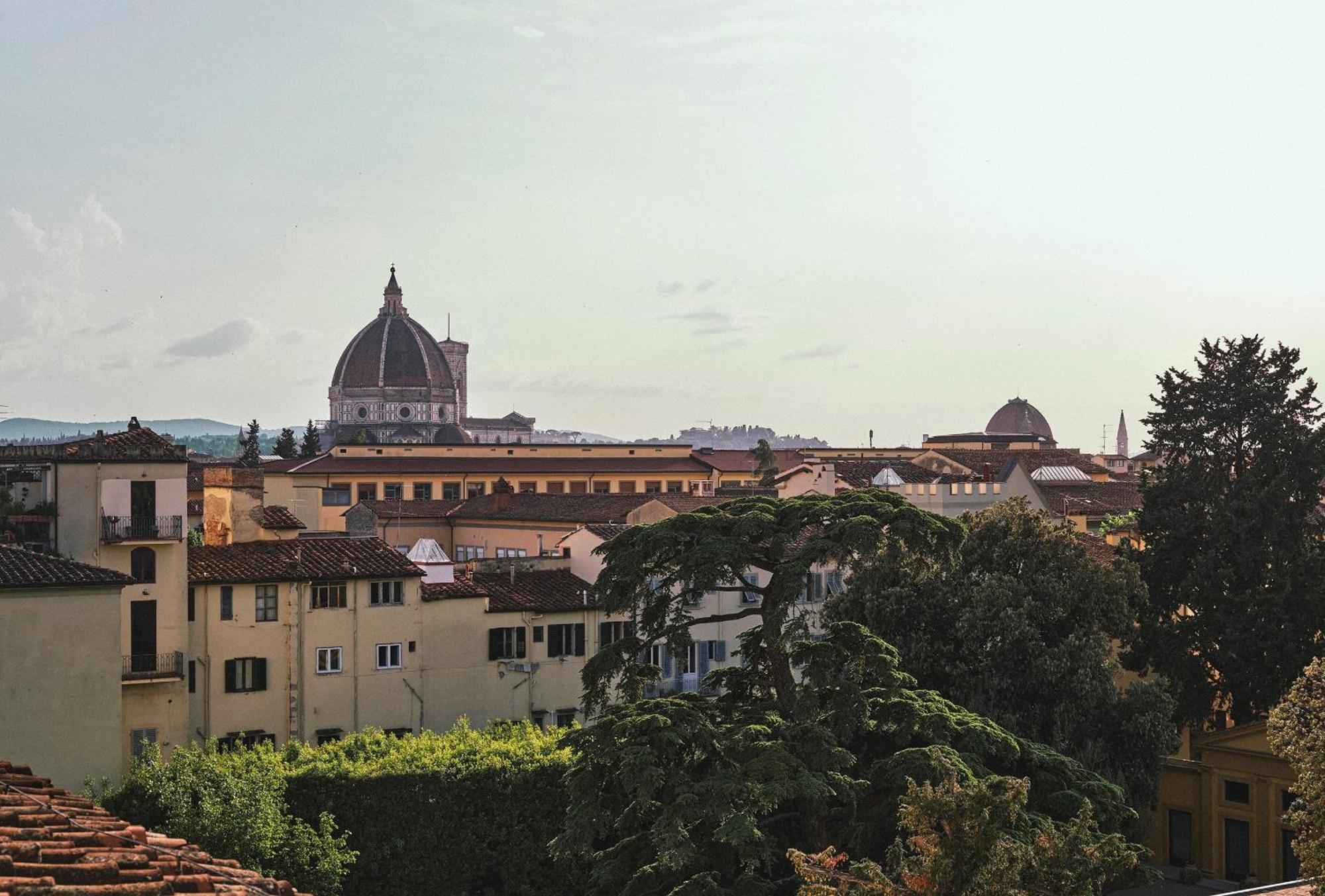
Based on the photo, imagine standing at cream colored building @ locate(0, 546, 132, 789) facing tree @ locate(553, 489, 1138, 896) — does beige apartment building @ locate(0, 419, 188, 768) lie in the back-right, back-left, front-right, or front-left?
back-left

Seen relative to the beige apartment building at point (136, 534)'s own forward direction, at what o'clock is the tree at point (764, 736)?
The tree is roughly at 11 o'clock from the beige apartment building.

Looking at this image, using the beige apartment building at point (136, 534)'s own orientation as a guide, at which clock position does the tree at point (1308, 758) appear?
The tree is roughly at 11 o'clock from the beige apartment building.

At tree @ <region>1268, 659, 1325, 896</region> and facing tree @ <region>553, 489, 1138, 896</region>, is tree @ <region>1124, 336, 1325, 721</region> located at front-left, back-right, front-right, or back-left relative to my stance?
front-right

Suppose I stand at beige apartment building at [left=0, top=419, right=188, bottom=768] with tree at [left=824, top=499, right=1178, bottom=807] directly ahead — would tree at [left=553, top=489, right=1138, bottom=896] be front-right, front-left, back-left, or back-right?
front-right

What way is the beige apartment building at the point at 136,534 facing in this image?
toward the camera

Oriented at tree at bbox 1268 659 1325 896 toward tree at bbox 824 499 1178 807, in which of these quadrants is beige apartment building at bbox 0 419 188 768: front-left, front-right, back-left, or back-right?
front-left

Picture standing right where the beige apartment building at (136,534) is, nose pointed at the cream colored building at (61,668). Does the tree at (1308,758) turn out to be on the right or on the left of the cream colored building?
left

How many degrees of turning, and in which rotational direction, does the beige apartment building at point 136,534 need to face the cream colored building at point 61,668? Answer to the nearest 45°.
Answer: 0° — it already faces it

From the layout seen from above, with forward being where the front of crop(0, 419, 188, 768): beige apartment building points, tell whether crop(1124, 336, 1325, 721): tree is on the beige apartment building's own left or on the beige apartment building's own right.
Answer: on the beige apartment building's own left

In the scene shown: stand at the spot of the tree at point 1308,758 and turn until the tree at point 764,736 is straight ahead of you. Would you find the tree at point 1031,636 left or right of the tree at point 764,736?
right

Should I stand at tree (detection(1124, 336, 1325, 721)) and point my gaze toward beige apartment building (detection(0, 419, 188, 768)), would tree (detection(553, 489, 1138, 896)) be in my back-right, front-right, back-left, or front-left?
front-left

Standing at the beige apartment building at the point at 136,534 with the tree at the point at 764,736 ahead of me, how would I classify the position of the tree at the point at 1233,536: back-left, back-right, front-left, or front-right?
front-left

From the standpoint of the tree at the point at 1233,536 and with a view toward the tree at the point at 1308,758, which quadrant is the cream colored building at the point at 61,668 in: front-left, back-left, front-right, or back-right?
front-right
